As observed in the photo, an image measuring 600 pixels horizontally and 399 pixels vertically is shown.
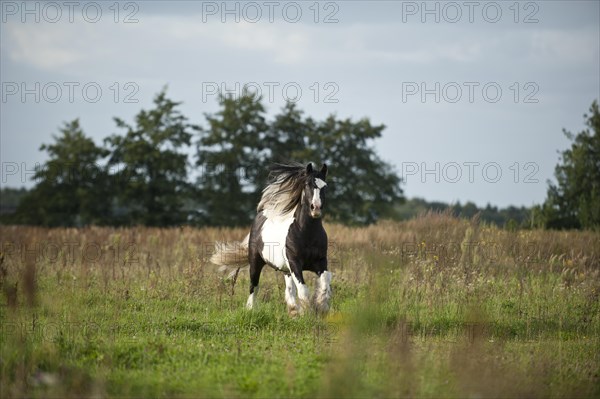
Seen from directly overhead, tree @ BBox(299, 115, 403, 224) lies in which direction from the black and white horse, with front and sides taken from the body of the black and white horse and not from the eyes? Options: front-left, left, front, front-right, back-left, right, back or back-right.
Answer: back-left

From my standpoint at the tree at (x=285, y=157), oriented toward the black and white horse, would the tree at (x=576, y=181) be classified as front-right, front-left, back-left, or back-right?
front-left

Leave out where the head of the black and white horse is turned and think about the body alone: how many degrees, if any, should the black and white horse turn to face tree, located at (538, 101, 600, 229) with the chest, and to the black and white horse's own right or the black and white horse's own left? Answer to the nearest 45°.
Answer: approximately 90° to the black and white horse's own left

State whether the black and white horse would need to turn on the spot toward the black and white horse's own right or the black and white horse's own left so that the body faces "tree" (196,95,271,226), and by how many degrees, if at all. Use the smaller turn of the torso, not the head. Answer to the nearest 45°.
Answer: approximately 135° to the black and white horse's own left

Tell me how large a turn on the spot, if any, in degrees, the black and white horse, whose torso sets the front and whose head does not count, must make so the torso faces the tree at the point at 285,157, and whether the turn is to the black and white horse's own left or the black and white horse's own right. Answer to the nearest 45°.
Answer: approximately 135° to the black and white horse's own left

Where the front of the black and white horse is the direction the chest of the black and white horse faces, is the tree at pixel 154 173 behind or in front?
behind

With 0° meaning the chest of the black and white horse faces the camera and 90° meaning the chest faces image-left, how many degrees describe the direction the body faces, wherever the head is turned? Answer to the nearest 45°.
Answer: approximately 315°
